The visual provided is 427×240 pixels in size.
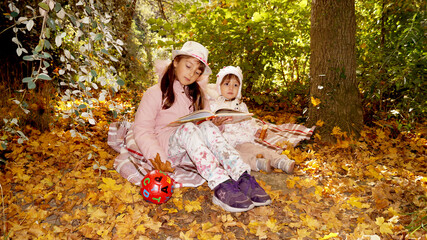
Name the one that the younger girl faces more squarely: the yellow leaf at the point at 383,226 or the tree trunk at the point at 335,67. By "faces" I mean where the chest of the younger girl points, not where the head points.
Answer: the yellow leaf

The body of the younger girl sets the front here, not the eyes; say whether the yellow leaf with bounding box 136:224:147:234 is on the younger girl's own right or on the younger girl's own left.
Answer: on the younger girl's own right

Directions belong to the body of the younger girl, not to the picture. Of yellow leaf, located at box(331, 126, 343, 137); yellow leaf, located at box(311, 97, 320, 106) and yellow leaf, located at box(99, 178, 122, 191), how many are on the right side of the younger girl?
1

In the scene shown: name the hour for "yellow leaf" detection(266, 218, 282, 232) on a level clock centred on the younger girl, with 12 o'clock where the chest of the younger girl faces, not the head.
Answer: The yellow leaf is roughly at 1 o'clock from the younger girl.

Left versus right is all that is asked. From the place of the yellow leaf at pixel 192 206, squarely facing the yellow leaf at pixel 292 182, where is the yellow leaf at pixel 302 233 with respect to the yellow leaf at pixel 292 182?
right

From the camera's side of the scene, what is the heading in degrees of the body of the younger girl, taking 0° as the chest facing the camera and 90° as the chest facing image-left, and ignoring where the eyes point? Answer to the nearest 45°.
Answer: approximately 315°

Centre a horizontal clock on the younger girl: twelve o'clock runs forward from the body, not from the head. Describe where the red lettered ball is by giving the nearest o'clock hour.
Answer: The red lettered ball is roughly at 2 o'clock from the younger girl.

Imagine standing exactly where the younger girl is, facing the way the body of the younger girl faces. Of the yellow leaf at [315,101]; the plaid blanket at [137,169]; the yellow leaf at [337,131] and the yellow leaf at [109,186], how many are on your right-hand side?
2

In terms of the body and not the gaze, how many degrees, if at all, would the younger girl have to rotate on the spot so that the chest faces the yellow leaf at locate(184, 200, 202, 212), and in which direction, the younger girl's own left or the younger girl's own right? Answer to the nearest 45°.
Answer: approximately 45° to the younger girl's own right

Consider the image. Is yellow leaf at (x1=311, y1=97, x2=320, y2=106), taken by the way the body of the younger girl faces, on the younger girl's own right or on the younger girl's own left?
on the younger girl's own left
